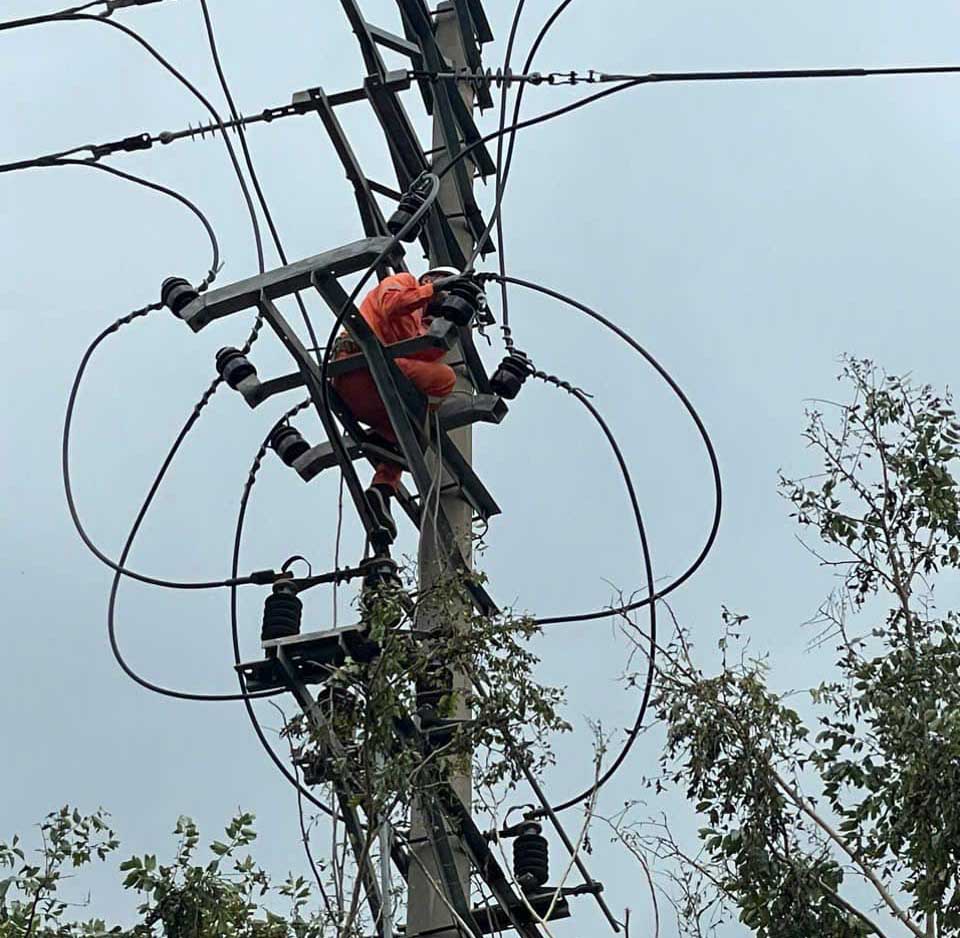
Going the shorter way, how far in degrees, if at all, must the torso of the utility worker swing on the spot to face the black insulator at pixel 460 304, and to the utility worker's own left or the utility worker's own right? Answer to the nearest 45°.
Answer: approximately 45° to the utility worker's own right

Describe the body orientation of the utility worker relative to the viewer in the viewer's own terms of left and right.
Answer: facing to the right of the viewer

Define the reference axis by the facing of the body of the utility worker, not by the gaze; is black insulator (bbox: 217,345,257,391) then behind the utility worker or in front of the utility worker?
behind

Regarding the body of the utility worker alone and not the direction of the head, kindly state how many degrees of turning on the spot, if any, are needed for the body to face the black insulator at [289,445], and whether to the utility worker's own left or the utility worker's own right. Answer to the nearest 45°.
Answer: approximately 135° to the utility worker's own left
